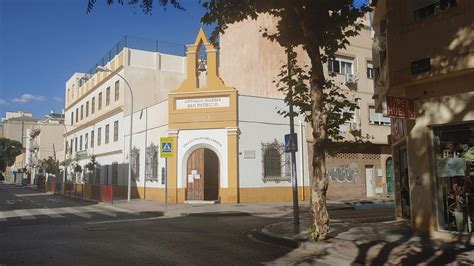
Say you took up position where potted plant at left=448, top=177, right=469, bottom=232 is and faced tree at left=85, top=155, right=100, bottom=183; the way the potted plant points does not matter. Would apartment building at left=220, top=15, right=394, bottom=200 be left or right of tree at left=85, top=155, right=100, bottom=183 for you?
right

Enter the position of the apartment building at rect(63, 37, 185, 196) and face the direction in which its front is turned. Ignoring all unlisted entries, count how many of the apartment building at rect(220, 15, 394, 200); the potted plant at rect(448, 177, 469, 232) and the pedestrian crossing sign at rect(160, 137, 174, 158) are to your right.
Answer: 0

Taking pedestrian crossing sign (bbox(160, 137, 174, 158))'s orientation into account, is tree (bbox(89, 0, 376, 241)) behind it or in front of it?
in front

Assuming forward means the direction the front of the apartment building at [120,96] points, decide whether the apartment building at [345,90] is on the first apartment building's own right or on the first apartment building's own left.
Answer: on the first apartment building's own left

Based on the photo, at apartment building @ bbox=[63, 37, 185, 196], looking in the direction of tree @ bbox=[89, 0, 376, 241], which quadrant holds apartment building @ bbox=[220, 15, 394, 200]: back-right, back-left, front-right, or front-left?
front-left

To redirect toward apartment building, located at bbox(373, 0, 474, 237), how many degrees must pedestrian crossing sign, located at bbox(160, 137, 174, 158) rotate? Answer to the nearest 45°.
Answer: approximately 45° to its left

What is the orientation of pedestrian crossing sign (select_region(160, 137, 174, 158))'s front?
toward the camera

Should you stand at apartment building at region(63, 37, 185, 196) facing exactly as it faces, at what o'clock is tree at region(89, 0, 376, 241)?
The tree is roughly at 10 o'clock from the apartment building.

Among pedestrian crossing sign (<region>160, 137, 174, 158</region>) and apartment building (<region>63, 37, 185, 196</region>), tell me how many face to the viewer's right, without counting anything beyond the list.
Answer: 0

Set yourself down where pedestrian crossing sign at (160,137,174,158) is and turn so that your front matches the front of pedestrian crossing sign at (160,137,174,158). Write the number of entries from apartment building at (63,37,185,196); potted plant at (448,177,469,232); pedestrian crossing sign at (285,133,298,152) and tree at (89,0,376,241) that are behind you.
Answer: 1

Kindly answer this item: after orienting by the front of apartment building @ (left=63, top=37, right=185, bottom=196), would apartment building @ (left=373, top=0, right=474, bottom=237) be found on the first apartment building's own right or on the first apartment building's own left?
on the first apartment building's own left

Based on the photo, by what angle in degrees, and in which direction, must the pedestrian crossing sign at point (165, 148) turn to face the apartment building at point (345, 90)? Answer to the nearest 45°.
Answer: approximately 135° to its left

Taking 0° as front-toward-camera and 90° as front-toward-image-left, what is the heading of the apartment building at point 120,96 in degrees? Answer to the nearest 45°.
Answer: approximately 45°
